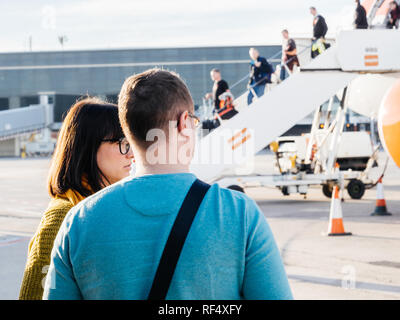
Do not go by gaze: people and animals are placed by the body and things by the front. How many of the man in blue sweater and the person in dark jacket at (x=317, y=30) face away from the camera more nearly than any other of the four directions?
1

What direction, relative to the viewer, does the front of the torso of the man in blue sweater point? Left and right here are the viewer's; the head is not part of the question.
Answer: facing away from the viewer

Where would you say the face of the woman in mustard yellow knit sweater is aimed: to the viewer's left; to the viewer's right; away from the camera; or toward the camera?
to the viewer's right

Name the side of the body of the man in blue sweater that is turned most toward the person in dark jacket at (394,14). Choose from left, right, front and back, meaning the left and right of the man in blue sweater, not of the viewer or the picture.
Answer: front

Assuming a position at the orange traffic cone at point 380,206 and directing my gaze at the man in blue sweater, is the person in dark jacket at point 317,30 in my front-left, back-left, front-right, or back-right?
back-right

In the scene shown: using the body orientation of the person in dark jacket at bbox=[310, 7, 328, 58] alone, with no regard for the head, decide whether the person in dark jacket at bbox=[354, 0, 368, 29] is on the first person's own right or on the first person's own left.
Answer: on the first person's own left

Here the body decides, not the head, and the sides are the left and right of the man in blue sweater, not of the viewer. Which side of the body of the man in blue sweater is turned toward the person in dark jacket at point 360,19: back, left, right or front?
front
